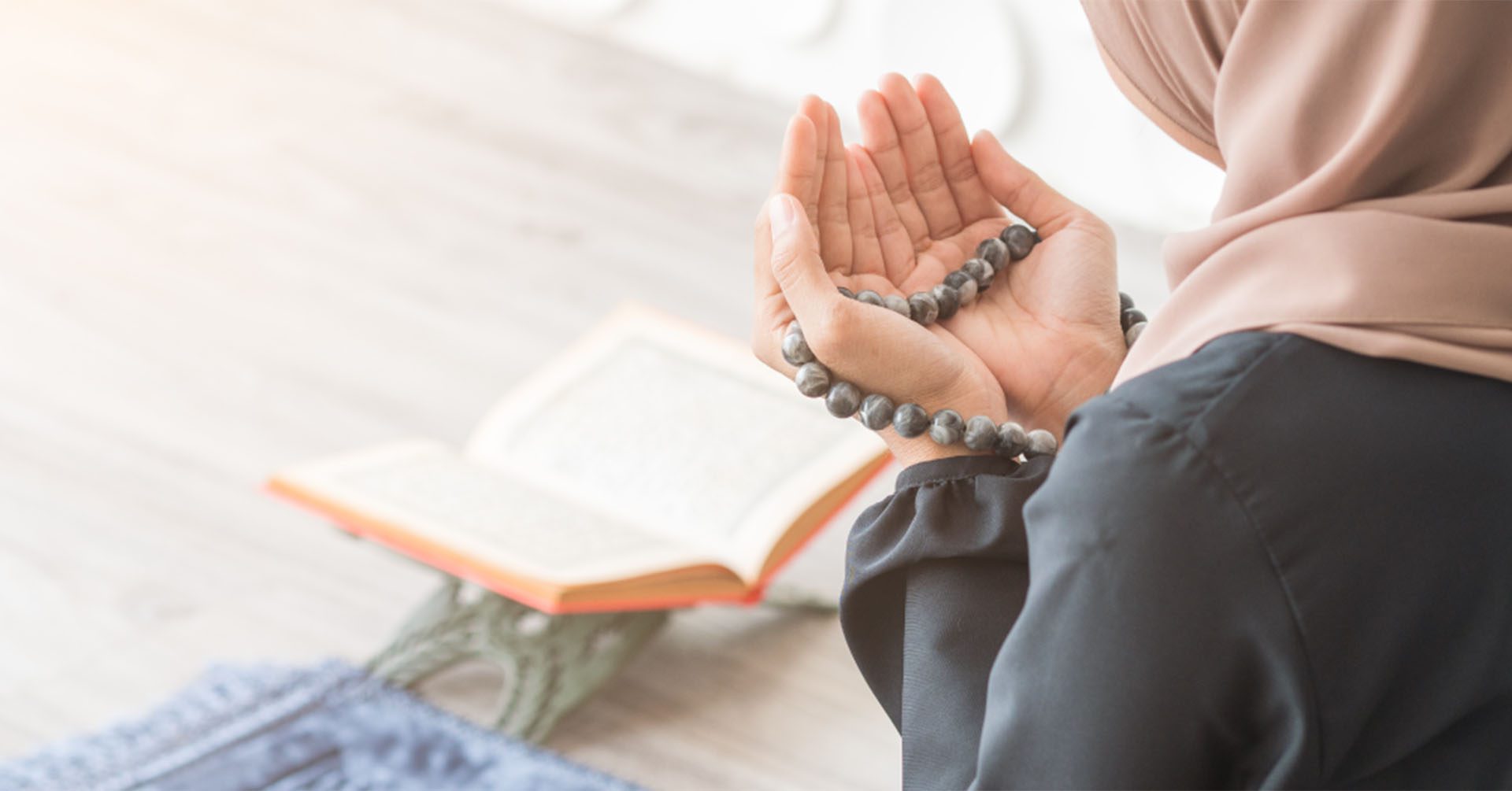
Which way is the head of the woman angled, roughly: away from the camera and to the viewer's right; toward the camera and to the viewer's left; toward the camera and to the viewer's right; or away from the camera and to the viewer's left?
away from the camera and to the viewer's left

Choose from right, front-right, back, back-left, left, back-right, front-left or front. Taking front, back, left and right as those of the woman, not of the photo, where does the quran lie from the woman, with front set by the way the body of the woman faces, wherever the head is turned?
front

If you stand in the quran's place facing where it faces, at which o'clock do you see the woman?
The woman is roughly at 1 o'clock from the quran.

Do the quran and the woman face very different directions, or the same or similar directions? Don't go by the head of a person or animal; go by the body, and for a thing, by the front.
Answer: very different directions

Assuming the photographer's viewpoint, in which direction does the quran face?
facing the viewer and to the right of the viewer

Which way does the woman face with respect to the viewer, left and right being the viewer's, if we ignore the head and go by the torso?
facing away from the viewer and to the left of the viewer

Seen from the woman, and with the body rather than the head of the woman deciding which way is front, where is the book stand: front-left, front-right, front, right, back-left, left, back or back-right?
front
